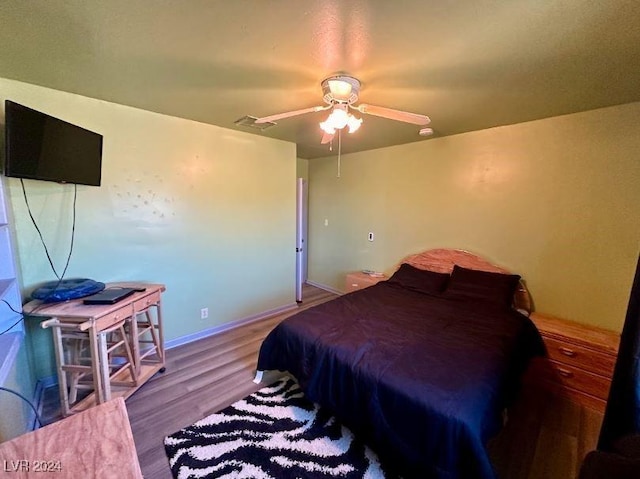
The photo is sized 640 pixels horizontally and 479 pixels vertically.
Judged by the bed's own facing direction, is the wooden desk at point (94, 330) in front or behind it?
in front

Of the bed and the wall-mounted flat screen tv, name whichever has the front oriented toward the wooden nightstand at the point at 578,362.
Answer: the wall-mounted flat screen tv

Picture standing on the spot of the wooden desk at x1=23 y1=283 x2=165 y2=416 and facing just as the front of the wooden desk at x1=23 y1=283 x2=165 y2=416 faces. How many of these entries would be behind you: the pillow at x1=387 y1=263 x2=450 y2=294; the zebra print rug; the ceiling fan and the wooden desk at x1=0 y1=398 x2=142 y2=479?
0

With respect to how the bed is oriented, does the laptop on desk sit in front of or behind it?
in front

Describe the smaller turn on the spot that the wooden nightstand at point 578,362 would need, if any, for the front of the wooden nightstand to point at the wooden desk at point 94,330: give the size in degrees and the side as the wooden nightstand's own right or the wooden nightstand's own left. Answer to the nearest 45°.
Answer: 0° — it already faces it

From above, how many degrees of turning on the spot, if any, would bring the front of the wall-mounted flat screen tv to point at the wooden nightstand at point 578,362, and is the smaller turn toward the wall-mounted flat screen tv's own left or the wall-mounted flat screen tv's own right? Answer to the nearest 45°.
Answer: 0° — it already faces it

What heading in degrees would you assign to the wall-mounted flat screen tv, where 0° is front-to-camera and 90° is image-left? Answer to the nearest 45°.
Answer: approximately 315°

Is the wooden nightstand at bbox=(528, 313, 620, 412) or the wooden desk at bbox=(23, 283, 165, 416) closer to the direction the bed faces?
the wooden desk

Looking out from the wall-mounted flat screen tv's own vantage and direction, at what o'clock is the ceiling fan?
The ceiling fan is roughly at 12 o'clock from the wall-mounted flat screen tv.

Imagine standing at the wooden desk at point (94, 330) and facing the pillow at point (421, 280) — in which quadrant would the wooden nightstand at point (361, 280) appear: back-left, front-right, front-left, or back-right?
front-left

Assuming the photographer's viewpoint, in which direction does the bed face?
facing the viewer and to the left of the viewer

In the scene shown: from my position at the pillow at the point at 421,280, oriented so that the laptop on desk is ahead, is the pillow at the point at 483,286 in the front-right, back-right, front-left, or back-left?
back-left

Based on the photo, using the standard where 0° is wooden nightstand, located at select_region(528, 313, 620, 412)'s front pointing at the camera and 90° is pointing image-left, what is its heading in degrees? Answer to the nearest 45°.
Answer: approximately 45°

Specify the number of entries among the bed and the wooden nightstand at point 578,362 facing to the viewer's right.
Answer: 0

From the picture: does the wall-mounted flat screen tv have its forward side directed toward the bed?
yes

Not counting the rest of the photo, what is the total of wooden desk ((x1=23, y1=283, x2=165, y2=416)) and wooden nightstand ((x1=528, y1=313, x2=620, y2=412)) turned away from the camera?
0

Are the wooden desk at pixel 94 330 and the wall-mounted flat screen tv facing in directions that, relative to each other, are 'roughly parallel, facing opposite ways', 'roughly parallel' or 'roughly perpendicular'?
roughly parallel

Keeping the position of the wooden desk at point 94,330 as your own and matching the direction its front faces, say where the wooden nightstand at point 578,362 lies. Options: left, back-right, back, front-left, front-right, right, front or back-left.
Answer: front
